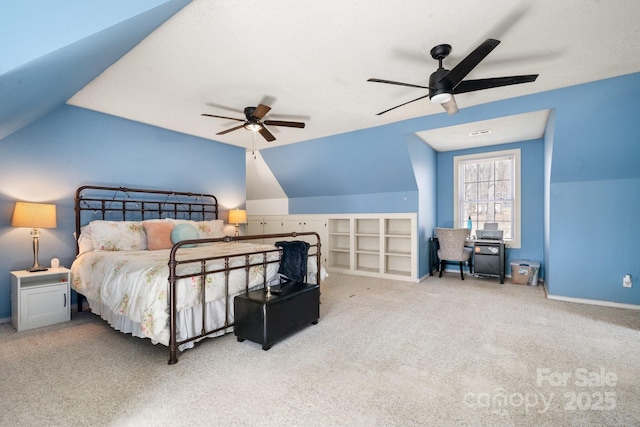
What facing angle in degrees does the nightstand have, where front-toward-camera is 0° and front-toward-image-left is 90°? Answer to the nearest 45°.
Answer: approximately 315°

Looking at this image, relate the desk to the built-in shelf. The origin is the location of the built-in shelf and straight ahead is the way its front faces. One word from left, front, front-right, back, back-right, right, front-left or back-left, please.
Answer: back-left

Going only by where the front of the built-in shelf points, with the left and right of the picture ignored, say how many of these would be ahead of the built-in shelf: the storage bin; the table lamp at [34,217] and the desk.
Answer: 1

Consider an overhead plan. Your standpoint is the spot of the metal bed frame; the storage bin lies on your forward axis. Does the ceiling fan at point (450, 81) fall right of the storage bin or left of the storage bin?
right

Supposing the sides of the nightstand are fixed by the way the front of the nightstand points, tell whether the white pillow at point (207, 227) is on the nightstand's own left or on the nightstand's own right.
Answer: on the nightstand's own left

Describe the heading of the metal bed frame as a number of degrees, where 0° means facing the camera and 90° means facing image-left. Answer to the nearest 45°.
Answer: approximately 315°
